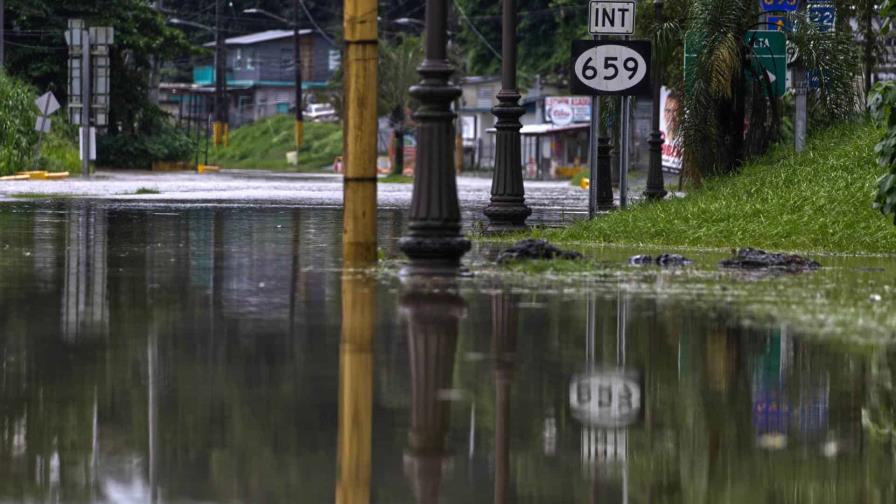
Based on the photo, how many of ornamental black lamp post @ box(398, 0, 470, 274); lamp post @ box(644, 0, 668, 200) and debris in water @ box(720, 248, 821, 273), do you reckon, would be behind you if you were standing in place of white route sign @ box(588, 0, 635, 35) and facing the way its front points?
1

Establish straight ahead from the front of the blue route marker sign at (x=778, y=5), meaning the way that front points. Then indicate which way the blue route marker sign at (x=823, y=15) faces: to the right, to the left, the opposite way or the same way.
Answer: the same way

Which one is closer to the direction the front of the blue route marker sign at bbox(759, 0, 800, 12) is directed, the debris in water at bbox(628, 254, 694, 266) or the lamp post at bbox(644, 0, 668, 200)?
the debris in water

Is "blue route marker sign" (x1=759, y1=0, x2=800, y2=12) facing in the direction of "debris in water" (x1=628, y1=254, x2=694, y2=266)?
yes

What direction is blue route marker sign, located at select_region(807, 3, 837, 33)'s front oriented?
toward the camera

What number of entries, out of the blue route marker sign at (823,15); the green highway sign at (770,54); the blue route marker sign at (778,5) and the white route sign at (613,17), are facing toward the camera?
4

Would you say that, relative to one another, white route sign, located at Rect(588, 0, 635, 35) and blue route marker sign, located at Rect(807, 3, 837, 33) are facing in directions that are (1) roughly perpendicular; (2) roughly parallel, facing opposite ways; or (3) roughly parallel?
roughly parallel

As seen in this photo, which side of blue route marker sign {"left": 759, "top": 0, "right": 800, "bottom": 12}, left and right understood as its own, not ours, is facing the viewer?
front

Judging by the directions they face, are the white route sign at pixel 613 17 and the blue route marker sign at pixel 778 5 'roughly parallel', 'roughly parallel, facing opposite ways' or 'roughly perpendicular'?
roughly parallel

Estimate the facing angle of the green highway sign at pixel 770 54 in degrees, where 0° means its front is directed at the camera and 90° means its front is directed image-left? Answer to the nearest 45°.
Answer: approximately 0°

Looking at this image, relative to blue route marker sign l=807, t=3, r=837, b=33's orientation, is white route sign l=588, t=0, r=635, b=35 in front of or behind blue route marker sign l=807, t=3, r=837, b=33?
in front

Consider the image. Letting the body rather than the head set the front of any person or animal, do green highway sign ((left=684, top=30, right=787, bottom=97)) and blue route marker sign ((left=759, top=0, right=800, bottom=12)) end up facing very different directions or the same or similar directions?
same or similar directions
